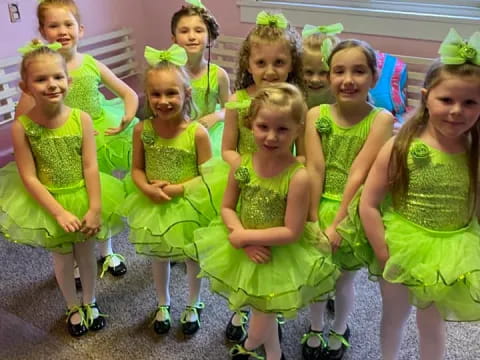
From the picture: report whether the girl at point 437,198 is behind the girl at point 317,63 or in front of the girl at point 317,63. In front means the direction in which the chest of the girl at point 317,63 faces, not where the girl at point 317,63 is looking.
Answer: in front

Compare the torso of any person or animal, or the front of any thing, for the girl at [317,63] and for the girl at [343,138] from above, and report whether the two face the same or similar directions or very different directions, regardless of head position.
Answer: same or similar directions

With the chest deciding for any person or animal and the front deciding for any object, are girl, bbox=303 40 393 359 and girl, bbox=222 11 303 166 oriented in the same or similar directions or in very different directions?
same or similar directions

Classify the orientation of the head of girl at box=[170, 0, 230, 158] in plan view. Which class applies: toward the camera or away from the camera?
toward the camera

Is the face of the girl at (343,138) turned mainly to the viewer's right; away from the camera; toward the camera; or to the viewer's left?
toward the camera

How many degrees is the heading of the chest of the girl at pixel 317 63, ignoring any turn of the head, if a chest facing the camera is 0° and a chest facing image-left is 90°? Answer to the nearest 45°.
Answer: approximately 0°

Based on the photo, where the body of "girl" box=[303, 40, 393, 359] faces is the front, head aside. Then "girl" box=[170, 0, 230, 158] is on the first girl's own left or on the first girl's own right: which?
on the first girl's own right

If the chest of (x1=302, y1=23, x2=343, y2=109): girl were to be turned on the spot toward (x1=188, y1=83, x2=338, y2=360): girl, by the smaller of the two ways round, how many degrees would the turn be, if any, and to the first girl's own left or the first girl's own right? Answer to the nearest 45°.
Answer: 0° — they already face them

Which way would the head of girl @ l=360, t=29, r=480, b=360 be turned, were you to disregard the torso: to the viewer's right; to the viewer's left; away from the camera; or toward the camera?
toward the camera

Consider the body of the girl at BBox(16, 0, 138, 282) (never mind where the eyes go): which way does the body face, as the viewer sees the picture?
toward the camera

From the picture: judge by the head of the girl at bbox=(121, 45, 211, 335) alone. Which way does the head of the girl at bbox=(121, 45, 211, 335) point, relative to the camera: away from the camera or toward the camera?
toward the camera

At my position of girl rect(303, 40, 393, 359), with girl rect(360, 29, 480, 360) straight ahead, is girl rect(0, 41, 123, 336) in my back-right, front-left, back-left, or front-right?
back-right

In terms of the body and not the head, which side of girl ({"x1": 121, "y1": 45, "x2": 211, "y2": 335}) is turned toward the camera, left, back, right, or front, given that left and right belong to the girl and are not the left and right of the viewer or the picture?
front
